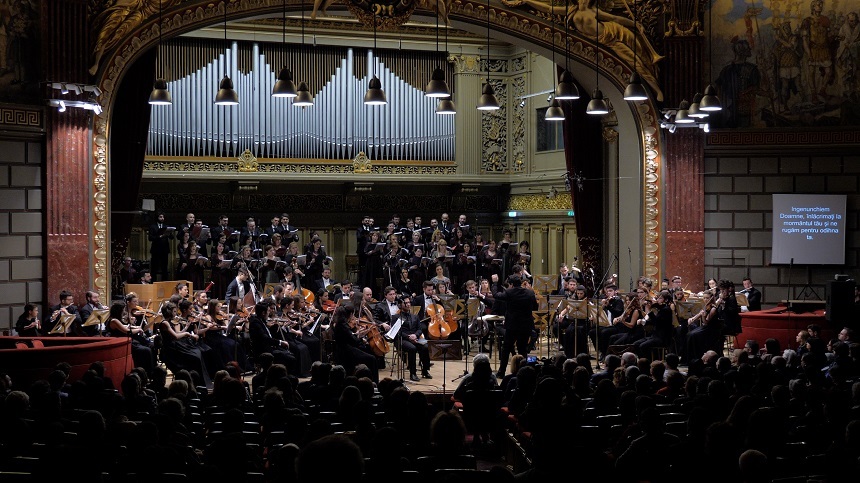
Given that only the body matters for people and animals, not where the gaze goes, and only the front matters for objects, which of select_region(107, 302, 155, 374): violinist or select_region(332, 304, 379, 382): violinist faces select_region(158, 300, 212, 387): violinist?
select_region(107, 302, 155, 374): violinist

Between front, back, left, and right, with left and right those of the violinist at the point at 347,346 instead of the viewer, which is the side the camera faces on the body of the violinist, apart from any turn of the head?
right

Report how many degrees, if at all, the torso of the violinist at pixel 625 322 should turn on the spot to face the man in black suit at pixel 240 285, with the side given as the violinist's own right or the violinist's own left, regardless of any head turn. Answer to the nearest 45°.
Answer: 0° — they already face them

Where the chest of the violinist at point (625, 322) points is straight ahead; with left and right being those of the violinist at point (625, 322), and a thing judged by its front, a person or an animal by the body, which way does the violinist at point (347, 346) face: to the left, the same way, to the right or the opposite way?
the opposite way

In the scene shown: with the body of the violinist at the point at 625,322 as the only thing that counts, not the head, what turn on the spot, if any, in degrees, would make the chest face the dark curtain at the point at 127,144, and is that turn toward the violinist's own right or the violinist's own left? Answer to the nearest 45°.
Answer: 0° — they already face it

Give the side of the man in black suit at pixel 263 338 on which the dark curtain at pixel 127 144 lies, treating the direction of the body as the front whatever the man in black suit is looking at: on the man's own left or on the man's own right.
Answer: on the man's own left

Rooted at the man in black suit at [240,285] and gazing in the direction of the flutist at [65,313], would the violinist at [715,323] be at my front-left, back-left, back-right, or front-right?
back-left

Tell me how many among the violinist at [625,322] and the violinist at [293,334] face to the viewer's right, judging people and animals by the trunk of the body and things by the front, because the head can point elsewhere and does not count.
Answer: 1

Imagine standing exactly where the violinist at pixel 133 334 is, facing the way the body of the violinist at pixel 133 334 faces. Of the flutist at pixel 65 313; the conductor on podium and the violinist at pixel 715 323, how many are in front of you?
2

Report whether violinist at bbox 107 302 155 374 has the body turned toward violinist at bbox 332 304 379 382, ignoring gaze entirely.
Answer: yes

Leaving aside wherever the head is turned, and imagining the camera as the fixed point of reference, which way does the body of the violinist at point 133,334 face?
to the viewer's right

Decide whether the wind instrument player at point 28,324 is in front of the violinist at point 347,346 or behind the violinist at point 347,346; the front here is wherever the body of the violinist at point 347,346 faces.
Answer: behind

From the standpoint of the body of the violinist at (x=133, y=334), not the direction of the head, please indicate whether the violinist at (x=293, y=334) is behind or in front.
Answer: in front
